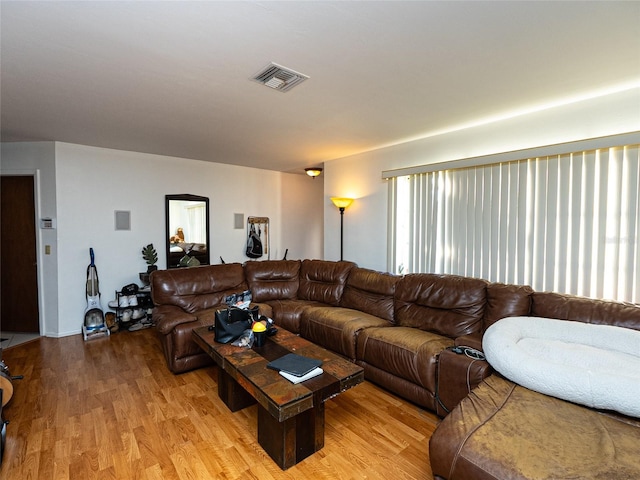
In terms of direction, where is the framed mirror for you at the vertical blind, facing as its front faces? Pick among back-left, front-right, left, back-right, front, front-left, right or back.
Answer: front-right

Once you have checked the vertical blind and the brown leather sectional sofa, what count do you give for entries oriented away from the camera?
0

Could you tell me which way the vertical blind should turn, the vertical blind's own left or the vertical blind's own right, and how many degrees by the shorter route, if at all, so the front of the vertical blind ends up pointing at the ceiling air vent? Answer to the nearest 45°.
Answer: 0° — it already faces it

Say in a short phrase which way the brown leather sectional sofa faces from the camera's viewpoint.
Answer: facing the viewer and to the left of the viewer

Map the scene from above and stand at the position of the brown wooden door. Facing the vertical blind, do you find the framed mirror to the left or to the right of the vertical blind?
left

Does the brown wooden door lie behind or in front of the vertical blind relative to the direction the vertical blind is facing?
in front

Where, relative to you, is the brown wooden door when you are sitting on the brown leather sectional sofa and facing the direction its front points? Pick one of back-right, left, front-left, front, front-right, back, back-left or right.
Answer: front-right

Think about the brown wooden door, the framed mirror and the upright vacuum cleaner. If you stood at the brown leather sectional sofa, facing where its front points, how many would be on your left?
0

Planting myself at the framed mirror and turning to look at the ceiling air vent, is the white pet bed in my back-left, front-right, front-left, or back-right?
front-left

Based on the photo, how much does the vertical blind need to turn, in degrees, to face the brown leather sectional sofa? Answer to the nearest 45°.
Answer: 0° — it already faces it
